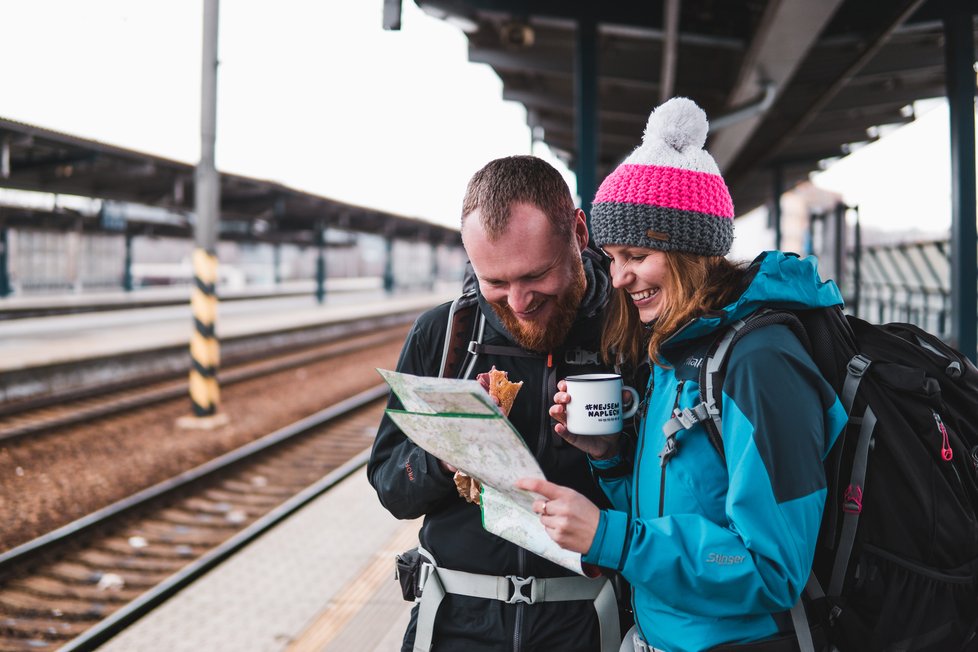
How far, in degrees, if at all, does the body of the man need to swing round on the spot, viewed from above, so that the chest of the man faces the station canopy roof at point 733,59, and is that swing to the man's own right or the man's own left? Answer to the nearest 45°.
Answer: approximately 180°

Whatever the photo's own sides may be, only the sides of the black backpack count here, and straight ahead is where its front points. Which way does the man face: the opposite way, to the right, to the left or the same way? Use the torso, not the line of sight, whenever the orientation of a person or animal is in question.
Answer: to the right

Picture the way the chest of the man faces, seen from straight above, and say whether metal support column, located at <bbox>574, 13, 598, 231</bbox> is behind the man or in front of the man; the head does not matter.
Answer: behind

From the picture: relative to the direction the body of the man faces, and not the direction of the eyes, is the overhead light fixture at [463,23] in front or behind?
behind

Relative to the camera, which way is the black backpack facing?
to the viewer's right

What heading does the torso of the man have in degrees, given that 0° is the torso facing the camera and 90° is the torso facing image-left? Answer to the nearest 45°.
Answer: approximately 0°

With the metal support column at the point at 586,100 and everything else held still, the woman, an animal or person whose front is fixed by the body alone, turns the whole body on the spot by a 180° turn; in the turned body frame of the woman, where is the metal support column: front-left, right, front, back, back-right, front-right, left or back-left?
front-left

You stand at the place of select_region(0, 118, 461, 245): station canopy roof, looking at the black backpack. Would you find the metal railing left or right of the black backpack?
left
